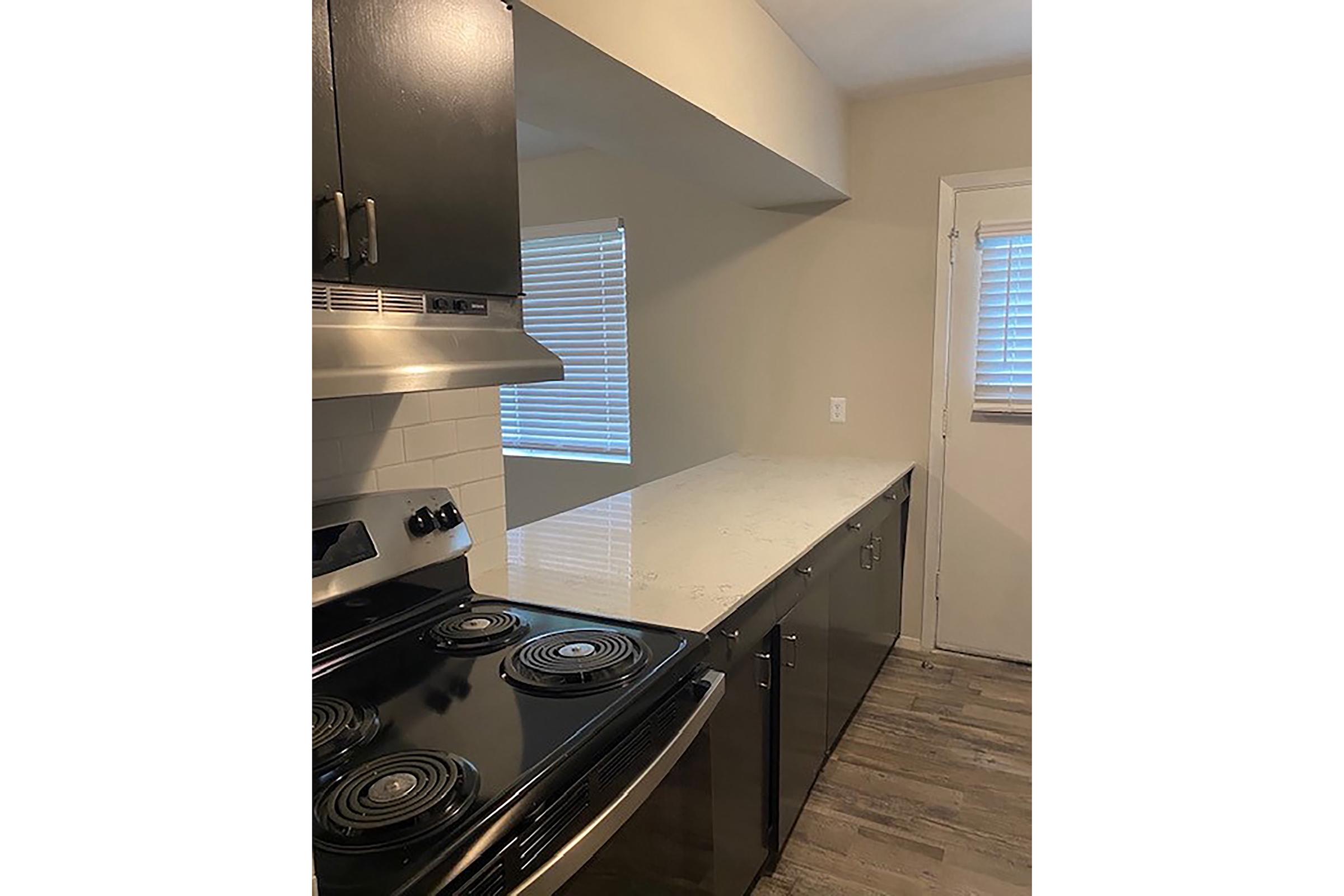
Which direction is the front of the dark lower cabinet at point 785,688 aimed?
to the viewer's right

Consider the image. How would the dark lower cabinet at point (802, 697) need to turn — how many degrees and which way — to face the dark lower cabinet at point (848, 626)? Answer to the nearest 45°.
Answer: approximately 90° to its left

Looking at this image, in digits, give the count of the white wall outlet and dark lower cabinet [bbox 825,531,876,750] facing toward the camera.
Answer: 1

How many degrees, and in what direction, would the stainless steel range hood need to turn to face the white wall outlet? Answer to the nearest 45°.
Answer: approximately 90° to its left

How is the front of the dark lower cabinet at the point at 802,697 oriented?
to the viewer's right

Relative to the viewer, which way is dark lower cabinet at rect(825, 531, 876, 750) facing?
to the viewer's right

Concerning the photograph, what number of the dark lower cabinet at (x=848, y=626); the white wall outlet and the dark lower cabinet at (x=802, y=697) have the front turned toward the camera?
1

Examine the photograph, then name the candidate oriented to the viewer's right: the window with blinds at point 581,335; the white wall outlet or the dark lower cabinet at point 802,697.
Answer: the dark lower cabinet

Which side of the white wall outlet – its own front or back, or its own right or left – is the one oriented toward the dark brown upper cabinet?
front

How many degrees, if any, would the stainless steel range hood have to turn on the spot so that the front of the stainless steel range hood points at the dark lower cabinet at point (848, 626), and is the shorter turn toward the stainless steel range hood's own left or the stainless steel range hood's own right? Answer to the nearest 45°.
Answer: approximately 90° to the stainless steel range hood's own left

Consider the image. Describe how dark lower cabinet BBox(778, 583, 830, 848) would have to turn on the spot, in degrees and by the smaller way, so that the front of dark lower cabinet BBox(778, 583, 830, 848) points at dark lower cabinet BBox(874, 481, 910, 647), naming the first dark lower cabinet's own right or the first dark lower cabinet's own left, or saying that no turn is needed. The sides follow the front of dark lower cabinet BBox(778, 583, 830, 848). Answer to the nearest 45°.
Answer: approximately 90° to the first dark lower cabinet's own left

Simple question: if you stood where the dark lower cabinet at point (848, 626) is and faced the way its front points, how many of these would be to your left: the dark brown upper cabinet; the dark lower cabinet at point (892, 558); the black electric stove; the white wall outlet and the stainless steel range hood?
2

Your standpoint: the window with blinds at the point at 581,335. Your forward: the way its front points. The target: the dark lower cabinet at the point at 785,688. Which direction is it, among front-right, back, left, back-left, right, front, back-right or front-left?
front-left

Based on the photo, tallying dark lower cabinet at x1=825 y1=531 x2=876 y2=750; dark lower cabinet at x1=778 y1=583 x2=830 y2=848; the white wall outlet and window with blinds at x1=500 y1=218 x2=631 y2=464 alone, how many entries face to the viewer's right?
2
